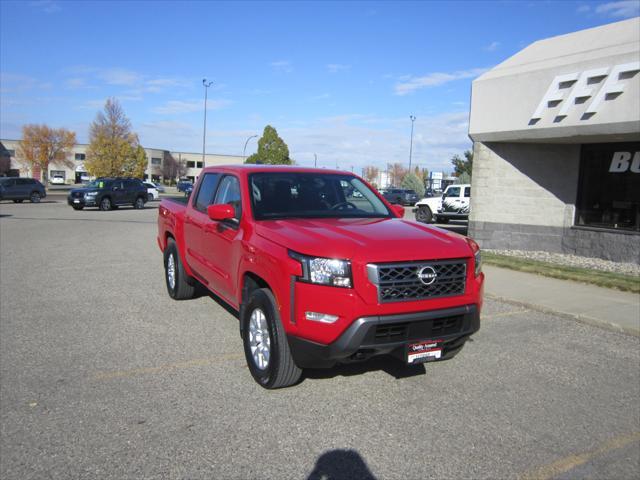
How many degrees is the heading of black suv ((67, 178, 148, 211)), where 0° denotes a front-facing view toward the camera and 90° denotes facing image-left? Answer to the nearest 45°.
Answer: approximately 45°

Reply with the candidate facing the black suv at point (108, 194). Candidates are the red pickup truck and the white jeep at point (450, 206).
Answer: the white jeep

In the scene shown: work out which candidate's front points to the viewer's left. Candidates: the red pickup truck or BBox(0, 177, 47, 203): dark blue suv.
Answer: the dark blue suv

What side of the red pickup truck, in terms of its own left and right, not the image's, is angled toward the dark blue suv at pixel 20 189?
back

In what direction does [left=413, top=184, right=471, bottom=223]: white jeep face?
to the viewer's left

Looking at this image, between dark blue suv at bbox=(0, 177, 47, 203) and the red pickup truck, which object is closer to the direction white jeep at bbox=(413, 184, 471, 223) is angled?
the dark blue suv

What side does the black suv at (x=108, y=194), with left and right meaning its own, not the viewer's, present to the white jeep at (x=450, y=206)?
left

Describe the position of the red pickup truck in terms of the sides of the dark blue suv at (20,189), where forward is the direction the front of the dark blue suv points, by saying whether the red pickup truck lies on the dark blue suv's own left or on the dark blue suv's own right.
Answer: on the dark blue suv's own left

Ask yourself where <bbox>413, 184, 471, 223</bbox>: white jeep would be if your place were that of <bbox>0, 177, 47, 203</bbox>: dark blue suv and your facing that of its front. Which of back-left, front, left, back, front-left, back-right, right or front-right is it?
back-left

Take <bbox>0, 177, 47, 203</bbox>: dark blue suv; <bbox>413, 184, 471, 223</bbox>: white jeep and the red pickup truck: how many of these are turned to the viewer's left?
2

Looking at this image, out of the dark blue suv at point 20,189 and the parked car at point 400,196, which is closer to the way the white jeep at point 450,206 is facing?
the dark blue suv

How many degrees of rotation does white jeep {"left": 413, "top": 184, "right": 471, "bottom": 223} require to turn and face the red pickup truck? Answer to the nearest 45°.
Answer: approximately 90° to its left

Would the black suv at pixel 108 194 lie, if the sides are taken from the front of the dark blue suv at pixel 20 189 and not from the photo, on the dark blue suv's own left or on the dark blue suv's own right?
on the dark blue suv's own left

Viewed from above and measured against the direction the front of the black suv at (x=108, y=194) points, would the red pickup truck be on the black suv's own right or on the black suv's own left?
on the black suv's own left
